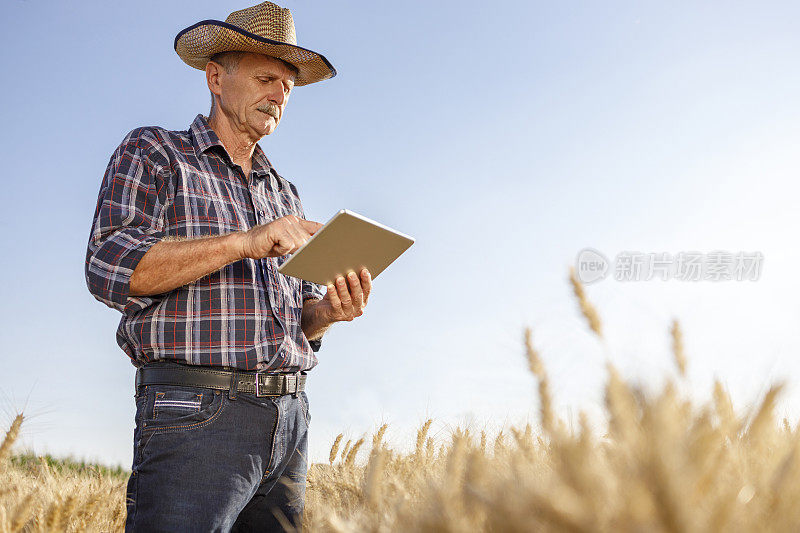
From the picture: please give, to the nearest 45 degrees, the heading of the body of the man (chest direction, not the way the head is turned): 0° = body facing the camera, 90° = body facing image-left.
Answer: approximately 315°

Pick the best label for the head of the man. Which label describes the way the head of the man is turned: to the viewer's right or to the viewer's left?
to the viewer's right

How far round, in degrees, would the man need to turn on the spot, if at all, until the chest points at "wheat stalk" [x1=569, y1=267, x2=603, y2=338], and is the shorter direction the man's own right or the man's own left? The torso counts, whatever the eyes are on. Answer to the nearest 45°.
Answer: approximately 45° to the man's own right
